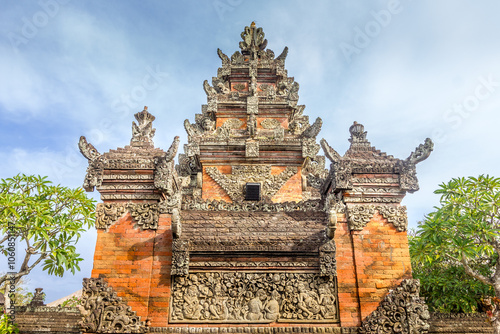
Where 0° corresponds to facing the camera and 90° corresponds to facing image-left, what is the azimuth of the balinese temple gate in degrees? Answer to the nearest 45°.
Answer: approximately 0°

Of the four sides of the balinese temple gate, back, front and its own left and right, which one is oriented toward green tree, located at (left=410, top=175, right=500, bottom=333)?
left
